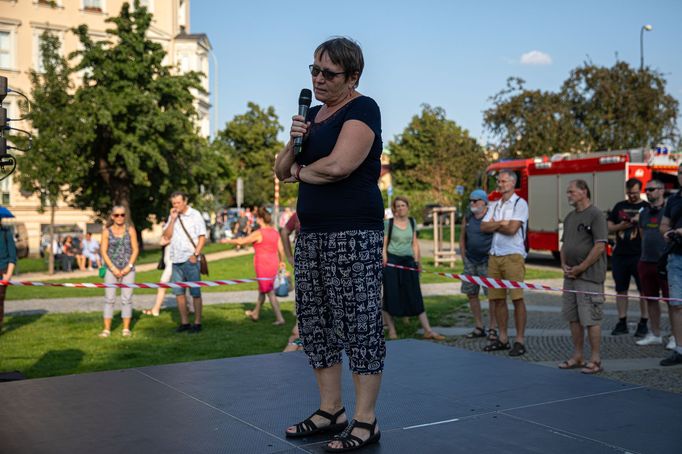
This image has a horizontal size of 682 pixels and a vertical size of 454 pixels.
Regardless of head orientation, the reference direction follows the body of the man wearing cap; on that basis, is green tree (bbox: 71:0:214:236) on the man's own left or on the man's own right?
on the man's own right

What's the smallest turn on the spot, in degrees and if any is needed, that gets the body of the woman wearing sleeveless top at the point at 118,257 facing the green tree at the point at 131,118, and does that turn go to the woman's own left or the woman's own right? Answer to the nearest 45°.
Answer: approximately 180°

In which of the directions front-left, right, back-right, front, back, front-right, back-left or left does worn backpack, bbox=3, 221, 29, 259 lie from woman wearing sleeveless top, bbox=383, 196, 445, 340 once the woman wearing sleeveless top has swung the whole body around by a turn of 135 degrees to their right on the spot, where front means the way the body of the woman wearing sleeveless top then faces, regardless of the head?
front

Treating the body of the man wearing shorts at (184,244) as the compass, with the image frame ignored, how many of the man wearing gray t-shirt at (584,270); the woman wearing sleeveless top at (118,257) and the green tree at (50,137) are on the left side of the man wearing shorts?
1

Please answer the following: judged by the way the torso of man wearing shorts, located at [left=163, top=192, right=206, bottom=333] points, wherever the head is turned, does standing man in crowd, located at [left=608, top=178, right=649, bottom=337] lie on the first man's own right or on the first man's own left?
on the first man's own left

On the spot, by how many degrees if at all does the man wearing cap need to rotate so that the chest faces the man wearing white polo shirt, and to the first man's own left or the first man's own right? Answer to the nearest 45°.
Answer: approximately 45° to the first man's own left

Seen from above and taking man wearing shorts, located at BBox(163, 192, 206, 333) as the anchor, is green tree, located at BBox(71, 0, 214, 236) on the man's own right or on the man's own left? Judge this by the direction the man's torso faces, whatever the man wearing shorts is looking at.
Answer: on the man's own right

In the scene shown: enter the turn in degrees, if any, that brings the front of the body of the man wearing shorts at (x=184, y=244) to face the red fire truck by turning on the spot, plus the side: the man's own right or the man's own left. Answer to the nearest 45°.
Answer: approximately 180°

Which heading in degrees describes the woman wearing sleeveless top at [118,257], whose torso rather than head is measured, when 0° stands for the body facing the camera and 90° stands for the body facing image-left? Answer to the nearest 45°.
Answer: approximately 0°

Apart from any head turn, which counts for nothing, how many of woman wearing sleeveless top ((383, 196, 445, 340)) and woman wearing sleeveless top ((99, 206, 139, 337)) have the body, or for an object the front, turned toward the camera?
2

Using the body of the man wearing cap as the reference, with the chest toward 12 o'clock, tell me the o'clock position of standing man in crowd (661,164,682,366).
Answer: The standing man in crowd is roughly at 9 o'clock from the man wearing cap.

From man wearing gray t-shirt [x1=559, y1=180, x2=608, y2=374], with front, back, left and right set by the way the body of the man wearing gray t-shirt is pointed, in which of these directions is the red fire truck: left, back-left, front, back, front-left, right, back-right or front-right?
back-right

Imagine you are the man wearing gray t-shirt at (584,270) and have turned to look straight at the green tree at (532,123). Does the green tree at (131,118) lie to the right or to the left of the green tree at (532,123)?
left

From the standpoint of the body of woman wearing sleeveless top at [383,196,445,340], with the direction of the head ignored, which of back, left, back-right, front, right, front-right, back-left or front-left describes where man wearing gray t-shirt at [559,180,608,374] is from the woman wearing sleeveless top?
front-left
